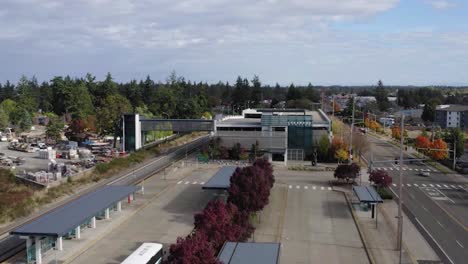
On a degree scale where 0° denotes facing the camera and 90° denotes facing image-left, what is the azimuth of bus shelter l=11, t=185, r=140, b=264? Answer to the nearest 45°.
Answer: approximately 315°

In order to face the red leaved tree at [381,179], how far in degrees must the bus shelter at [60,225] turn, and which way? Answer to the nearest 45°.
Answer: approximately 45° to its left

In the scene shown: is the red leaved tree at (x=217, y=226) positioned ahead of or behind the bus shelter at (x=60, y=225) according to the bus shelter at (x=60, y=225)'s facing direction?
ahead

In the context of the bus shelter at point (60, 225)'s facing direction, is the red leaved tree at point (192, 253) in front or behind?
in front

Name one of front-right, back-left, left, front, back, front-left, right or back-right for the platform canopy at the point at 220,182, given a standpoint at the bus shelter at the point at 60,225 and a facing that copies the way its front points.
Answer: left

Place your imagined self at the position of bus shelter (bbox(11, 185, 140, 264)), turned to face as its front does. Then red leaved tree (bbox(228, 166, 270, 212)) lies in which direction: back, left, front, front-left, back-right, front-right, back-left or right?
front-left

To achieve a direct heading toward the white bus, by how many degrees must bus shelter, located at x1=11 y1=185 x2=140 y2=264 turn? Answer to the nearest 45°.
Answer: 0° — it already faces it

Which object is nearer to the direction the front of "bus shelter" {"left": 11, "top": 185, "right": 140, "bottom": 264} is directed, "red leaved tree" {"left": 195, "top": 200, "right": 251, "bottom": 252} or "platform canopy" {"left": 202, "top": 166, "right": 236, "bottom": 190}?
the red leaved tree

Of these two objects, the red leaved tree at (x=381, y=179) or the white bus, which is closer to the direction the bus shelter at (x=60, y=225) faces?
the white bus

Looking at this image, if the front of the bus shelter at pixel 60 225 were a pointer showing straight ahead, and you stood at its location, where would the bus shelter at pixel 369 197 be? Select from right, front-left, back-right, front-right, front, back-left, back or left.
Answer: front-left
